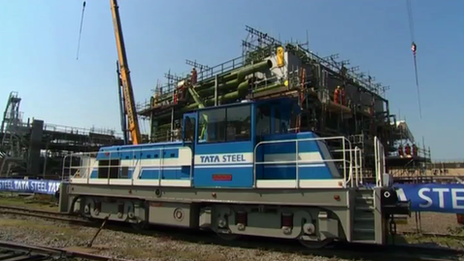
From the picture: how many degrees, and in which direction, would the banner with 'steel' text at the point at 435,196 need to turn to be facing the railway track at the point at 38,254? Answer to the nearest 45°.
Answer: approximately 45° to its right

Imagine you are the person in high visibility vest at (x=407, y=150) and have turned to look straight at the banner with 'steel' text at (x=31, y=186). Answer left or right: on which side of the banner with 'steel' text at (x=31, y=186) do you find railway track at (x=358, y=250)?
left

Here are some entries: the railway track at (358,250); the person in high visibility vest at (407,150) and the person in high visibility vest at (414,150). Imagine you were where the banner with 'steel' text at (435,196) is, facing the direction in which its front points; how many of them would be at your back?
2

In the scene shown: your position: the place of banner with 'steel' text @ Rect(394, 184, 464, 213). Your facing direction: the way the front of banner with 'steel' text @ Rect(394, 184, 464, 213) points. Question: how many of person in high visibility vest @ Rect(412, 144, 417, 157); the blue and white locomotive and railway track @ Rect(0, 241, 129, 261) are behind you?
1

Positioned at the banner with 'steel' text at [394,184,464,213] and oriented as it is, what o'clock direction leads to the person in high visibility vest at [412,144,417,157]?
The person in high visibility vest is roughly at 6 o'clock from the banner with 'steel' text.

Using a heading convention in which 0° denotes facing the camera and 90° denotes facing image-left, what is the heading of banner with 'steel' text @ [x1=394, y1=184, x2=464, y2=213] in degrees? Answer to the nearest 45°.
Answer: approximately 0°

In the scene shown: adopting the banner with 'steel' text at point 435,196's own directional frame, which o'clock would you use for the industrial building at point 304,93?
The industrial building is roughly at 5 o'clock from the banner with 'steel' text.

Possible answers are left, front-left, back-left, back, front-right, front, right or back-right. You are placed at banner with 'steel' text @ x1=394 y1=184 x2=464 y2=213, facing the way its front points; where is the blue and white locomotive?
front-right

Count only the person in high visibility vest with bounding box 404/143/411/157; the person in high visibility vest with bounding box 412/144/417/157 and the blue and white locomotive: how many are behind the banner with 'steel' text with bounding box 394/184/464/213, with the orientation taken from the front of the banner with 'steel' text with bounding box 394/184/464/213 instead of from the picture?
2

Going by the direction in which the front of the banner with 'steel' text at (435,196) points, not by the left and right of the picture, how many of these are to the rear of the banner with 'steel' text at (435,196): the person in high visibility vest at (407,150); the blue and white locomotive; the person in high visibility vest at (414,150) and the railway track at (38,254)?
2

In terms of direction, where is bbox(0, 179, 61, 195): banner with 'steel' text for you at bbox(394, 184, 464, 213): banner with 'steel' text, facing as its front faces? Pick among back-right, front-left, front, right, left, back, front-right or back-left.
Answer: right

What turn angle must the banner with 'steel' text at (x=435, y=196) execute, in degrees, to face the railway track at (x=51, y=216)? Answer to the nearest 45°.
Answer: approximately 90° to its right
